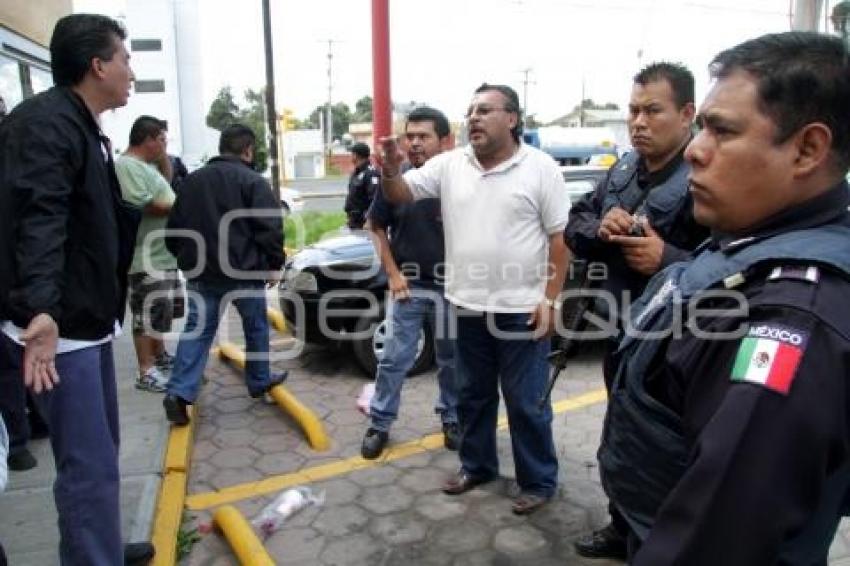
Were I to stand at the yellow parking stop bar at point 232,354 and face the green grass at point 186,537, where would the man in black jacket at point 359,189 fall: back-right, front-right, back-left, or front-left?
back-left

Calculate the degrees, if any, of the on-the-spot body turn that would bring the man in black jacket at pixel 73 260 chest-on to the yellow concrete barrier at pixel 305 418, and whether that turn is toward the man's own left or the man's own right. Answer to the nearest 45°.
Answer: approximately 45° to the man's own left

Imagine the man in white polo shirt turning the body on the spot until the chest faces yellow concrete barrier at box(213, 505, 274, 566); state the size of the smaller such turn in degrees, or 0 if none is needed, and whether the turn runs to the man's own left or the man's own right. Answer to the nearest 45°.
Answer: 0° — they already face it

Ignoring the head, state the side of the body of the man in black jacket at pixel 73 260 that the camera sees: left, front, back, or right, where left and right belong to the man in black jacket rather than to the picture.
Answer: right

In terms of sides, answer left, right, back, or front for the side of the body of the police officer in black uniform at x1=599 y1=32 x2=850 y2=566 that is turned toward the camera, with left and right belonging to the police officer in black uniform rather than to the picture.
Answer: left

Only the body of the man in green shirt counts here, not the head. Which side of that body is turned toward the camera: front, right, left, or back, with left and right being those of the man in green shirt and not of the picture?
right
